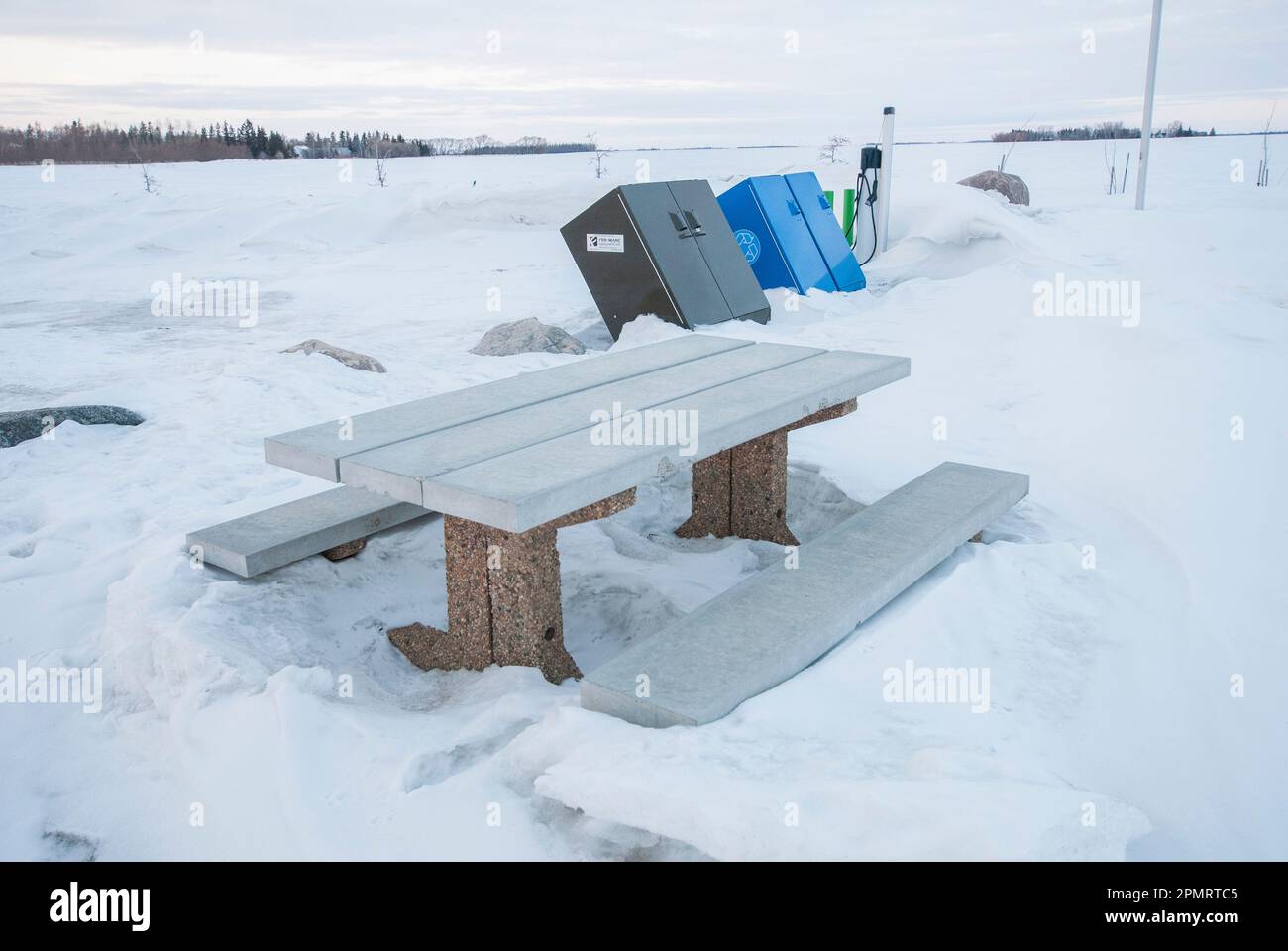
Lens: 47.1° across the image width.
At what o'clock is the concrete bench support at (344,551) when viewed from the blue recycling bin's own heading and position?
The concrete bench support is roughly at 2 o'clock from the blue recycling bin.

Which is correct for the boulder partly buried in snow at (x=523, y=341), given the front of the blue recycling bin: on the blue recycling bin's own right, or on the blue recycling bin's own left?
on the blue recycling bin's own right

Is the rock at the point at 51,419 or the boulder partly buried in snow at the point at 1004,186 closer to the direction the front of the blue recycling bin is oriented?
the rock

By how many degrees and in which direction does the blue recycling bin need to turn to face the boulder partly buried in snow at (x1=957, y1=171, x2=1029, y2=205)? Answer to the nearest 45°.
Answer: approximately 135° to its left

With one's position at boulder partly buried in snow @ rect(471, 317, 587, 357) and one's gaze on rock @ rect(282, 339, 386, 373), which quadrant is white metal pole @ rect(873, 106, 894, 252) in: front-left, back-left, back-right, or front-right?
back-right

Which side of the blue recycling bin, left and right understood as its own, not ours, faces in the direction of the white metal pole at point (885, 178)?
left

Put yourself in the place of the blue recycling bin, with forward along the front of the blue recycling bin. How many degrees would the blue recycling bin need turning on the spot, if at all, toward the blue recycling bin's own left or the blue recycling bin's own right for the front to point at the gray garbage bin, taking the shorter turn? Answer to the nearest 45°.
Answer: approximately 90° to the blue recycling bin's own right

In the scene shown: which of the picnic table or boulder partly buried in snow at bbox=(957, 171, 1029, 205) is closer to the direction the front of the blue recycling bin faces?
the picnic table

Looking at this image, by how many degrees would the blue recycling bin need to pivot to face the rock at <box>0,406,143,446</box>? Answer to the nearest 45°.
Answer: approximately 90° to its right

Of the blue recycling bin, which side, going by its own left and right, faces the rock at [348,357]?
right
